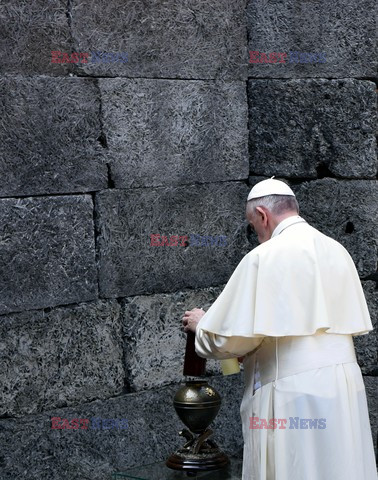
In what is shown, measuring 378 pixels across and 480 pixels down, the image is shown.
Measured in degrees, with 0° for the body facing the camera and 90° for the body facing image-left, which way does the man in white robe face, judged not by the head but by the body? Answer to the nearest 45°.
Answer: approximately 135°

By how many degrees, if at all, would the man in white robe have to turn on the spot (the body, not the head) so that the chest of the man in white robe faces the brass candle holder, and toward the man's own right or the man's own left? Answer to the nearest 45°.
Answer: approximately 45° to the man's own left

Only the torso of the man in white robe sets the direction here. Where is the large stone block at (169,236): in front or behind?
in front
